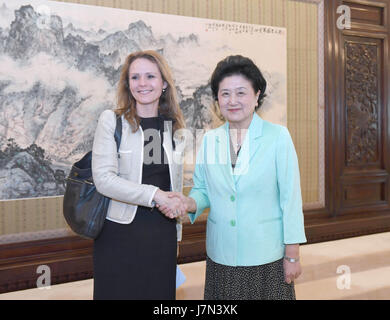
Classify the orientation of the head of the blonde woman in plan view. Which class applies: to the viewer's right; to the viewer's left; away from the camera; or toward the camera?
toward the camera

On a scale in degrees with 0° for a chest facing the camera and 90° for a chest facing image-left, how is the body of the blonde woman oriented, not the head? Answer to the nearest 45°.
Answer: approximately 315°
